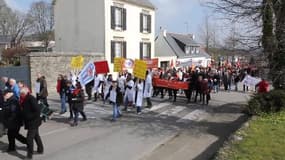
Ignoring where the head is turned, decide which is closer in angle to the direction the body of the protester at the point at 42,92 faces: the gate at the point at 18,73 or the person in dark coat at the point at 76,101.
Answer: the gate

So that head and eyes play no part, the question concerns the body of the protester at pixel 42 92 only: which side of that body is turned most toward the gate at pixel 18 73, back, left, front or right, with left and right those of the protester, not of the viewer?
right

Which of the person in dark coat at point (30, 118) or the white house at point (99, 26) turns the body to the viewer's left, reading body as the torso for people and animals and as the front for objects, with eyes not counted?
the person in dark coat

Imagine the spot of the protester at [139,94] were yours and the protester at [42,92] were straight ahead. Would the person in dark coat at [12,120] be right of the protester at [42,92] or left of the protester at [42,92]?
left

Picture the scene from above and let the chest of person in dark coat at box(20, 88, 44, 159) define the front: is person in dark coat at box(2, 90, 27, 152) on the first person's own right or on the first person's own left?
on the first person's own right

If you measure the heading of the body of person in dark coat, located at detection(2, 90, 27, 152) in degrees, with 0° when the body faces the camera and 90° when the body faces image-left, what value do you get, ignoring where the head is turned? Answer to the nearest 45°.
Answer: approximately 90°
